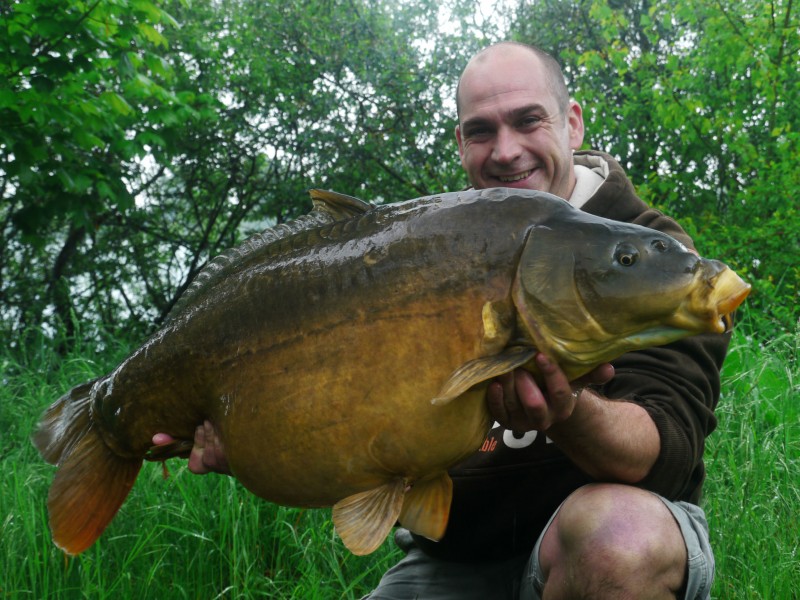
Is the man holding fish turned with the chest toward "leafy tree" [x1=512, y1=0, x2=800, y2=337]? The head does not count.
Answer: no

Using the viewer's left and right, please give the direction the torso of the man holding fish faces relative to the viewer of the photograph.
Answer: facing the viewer and to the left of the viewer

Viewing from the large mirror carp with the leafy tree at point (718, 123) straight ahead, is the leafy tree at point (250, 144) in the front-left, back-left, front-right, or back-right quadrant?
front-left

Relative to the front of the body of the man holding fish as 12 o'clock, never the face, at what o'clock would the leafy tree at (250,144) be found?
The leafy tree is roughly at 4 o'clock from the man holding fish.

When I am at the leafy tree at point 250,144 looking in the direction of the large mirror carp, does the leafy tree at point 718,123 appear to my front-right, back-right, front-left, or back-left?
front-left
